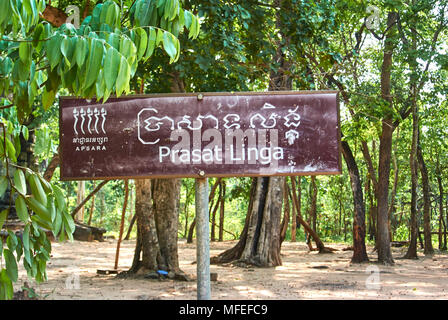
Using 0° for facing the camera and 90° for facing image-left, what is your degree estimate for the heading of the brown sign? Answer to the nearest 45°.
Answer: approximately 0°
